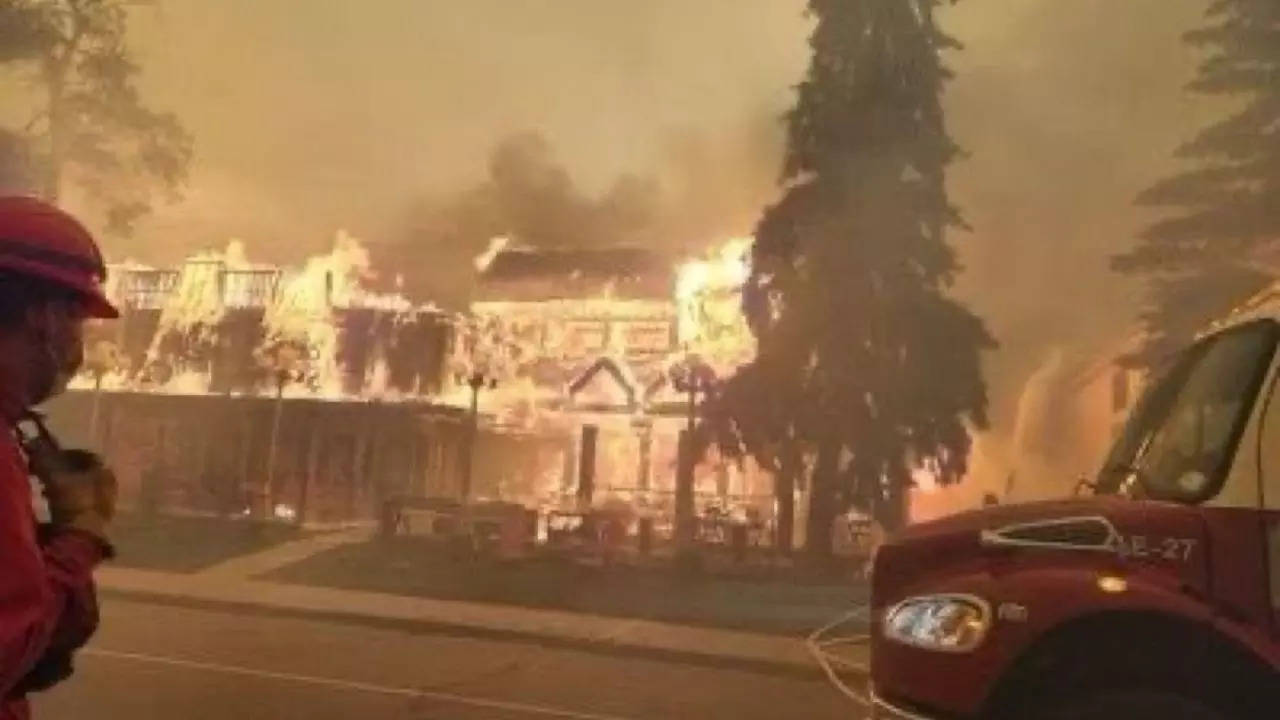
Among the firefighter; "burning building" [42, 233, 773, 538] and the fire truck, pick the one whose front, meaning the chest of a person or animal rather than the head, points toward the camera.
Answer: the burning building

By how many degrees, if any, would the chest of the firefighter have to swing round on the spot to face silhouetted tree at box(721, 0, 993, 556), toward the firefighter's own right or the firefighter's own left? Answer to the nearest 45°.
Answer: approximately 45° to the firefighter's own left

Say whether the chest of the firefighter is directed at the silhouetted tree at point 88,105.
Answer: no

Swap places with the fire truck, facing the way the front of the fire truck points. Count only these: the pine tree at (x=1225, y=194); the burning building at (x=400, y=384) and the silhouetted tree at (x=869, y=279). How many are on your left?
0

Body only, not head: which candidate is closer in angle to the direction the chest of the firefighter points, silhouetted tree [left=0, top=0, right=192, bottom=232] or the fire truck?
the fire truck

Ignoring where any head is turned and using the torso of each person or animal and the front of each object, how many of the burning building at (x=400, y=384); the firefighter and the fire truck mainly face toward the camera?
1

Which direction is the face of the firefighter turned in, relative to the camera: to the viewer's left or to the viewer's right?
to the viewer's right

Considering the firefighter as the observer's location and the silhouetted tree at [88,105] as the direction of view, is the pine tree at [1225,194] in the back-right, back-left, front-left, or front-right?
front-right

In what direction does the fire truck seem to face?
to the viewer's left

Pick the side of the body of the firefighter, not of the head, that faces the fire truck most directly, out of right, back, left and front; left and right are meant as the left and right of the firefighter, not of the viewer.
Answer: front

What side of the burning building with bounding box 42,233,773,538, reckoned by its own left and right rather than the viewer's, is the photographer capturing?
front

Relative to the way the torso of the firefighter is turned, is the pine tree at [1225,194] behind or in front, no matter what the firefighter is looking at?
in front

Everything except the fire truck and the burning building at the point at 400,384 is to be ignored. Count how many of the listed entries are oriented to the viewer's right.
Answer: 0

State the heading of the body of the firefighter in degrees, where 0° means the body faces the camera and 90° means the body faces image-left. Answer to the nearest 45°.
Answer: approximately 270°

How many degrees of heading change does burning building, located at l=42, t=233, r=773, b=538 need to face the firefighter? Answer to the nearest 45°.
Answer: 0° — it already faces them

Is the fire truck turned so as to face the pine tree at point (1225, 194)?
no

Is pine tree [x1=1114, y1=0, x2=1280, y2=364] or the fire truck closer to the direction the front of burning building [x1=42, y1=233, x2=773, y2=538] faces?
the fire truck

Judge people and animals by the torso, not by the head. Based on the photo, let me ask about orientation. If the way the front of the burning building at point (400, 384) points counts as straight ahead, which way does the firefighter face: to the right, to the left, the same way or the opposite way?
to the left

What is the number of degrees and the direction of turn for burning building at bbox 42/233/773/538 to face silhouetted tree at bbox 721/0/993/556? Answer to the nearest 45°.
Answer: approximately 45° to its left
